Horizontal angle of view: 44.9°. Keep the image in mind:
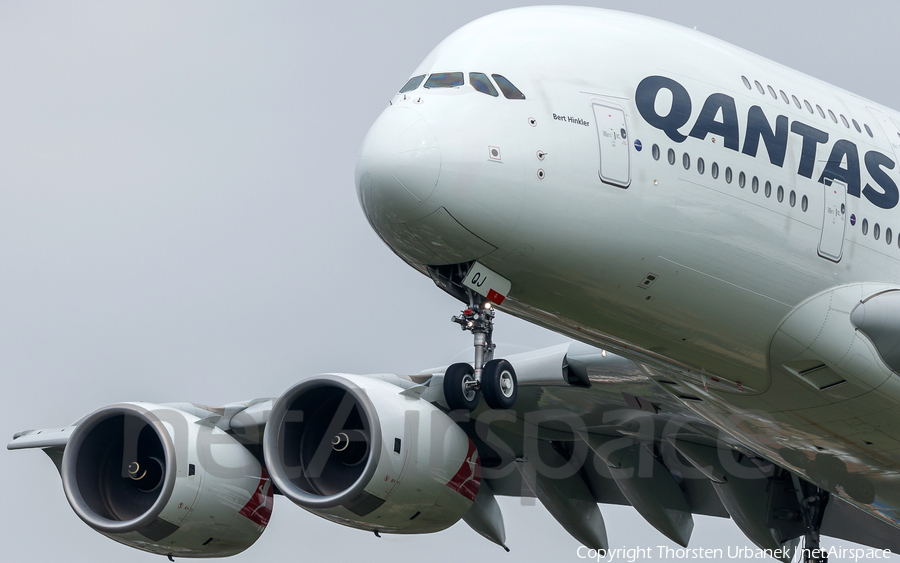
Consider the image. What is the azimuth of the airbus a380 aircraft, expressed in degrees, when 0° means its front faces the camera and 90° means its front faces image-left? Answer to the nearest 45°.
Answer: approximately 45°
